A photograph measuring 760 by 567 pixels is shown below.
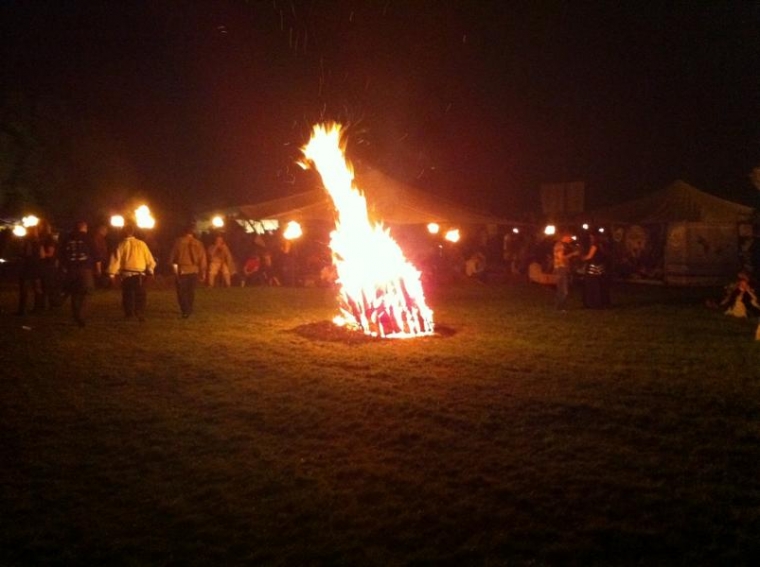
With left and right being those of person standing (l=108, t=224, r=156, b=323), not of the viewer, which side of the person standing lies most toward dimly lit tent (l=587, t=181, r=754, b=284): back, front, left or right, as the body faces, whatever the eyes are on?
right

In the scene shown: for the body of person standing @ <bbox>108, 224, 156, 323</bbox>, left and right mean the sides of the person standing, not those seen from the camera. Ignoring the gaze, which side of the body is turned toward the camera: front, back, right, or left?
back

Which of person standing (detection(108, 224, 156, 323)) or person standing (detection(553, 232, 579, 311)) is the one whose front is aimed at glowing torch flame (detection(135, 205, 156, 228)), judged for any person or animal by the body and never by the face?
person standing (detection(108, 224, 156, 323))

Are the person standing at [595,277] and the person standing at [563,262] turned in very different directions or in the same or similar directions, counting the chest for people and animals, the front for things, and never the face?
very different directions

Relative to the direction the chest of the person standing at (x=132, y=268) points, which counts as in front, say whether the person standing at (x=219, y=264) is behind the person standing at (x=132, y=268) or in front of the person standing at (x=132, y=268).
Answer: in front

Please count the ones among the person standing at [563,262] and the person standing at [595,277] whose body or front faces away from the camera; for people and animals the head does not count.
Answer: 0

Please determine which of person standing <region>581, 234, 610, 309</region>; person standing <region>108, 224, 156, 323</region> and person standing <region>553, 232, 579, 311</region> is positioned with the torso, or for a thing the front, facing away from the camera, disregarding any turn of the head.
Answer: person standing <region>108, 224, 156, 323</region>

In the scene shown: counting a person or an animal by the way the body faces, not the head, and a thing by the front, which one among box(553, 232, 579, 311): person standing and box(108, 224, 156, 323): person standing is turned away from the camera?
box(108, 224, 156, 323): person standing

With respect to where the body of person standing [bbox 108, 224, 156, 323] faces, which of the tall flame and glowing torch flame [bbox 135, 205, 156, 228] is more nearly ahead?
the glowing torch flame

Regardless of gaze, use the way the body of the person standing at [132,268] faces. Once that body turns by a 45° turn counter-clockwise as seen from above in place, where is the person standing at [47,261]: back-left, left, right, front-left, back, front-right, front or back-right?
front

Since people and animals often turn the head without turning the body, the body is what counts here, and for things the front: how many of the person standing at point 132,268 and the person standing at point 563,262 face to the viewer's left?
0
